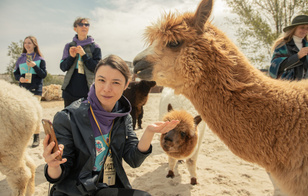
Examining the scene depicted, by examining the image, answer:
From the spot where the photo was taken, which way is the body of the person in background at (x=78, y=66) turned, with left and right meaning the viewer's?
facing the viewer

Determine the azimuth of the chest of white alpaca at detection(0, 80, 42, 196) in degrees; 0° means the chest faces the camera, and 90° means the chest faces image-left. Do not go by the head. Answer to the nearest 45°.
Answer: approximately 90°

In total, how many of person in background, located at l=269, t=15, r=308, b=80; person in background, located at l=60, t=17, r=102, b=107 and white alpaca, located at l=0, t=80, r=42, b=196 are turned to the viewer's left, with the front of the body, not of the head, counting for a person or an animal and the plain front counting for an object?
1

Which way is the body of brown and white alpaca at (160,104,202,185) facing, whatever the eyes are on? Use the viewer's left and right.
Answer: facing the viewer and to the left of the viewer

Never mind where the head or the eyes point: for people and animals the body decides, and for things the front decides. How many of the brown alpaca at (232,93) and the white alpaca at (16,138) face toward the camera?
0

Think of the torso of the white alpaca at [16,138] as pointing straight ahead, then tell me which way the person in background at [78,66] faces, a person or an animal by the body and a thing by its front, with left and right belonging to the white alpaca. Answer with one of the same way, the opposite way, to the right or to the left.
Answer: to the left

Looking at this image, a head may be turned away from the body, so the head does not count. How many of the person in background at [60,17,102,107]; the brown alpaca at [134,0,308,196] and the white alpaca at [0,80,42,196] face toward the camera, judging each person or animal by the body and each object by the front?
1

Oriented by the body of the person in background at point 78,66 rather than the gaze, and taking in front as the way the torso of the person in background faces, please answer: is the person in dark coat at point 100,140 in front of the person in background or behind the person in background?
in front

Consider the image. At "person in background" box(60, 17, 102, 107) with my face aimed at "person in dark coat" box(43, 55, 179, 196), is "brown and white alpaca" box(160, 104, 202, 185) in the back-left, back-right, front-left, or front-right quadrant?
front-left

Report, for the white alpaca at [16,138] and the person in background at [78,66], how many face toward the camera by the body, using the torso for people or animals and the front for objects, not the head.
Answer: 1

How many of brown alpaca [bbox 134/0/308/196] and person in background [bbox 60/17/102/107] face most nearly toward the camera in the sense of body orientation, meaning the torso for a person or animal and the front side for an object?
1

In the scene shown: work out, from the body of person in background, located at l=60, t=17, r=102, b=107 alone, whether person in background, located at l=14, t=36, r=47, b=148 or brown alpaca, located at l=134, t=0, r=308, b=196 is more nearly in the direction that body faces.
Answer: the brown alpaca
